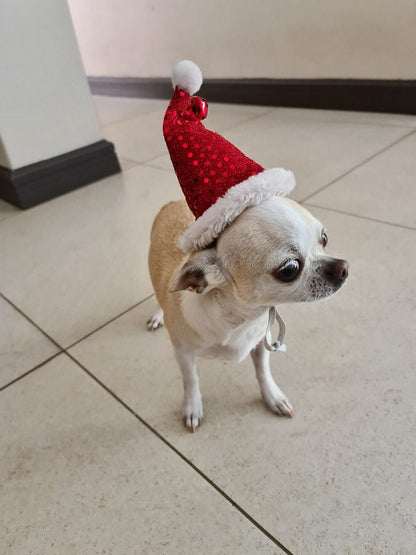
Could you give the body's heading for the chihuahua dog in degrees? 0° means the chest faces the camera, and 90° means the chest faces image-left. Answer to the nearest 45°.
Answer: approximately 315°
